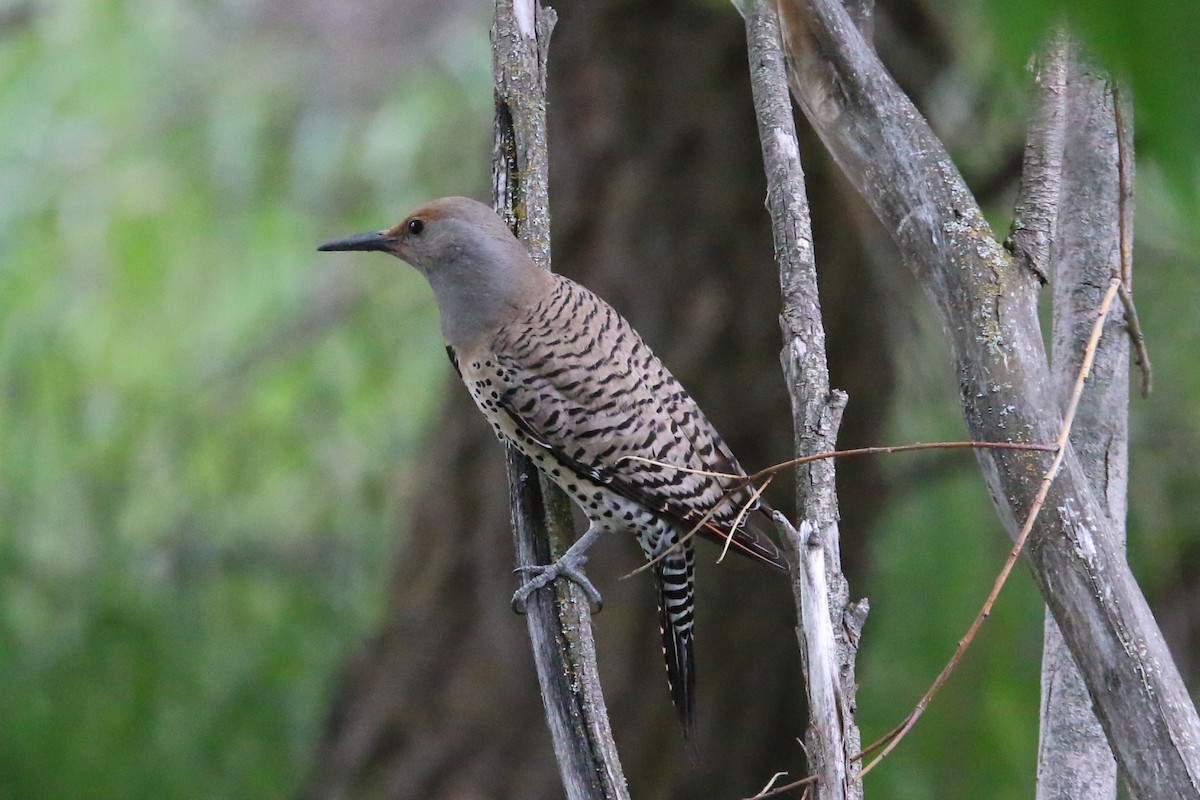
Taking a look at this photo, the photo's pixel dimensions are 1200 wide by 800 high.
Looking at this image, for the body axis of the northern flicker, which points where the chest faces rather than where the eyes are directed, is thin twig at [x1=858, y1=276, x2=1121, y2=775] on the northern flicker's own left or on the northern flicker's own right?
on the northern flicker's own right

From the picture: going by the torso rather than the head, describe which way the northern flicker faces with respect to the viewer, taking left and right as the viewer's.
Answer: facing to the left of the viewer

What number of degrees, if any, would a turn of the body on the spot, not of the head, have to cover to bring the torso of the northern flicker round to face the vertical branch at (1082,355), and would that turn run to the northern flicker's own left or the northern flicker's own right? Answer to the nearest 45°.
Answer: approximately 135° to the northern flicker's own left
